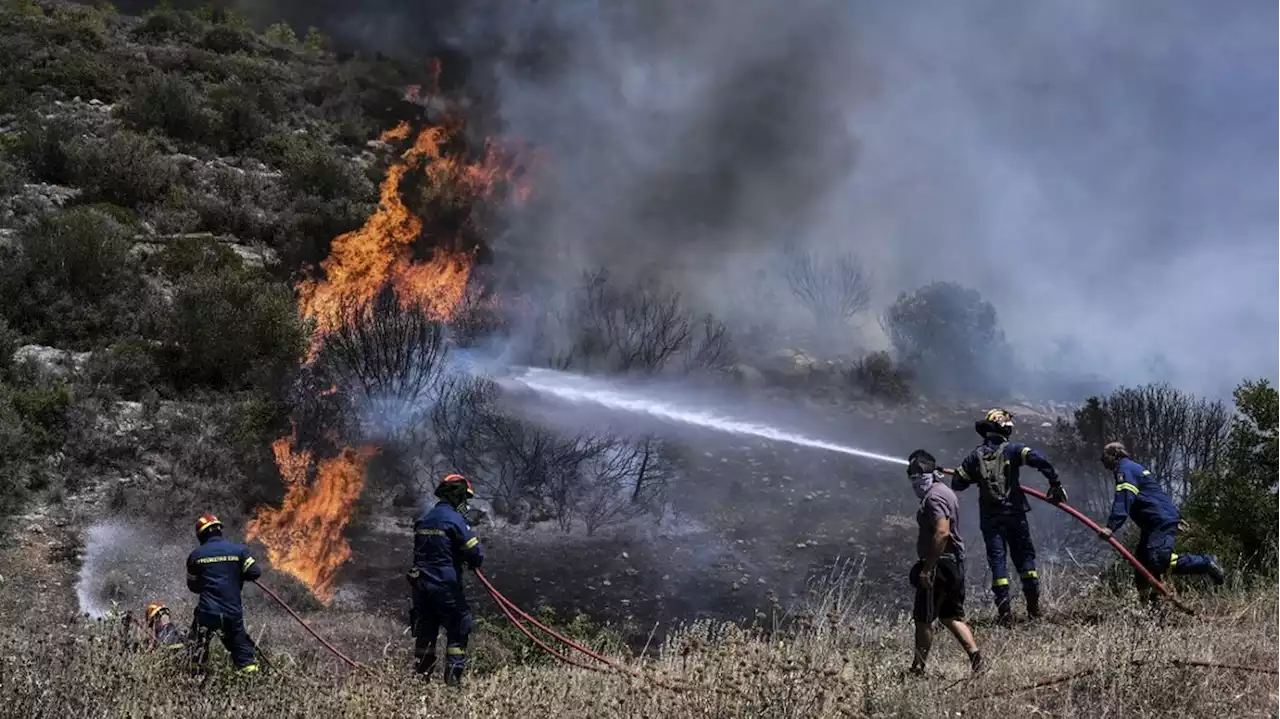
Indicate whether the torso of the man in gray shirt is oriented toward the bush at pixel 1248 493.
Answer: no

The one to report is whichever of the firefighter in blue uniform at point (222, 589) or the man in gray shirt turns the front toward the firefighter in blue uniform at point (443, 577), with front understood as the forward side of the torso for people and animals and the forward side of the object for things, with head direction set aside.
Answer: the man in gray shirt

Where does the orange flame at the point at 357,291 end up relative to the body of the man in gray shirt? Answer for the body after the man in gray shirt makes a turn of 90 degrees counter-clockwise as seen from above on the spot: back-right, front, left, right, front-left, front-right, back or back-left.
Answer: back-right

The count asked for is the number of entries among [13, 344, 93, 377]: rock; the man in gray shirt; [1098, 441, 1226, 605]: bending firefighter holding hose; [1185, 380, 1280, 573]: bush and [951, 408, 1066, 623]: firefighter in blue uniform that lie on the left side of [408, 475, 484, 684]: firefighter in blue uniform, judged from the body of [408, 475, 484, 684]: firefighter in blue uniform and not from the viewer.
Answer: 1

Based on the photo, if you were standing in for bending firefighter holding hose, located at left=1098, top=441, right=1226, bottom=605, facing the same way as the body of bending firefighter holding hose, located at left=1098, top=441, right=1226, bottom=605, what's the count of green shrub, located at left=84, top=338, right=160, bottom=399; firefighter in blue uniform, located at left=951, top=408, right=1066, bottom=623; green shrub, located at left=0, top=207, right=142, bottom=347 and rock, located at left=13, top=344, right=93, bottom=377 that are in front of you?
4

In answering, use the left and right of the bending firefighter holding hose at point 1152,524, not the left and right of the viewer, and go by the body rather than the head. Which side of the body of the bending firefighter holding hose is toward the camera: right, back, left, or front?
left

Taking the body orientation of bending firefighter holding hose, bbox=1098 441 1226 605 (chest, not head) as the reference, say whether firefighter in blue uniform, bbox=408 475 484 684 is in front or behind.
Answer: in front

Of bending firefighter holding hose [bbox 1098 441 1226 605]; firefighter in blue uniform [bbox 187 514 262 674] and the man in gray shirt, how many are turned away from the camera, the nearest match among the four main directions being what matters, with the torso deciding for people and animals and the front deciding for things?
1

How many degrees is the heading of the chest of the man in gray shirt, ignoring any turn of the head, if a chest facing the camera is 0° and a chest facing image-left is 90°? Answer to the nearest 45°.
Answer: approximately 90°

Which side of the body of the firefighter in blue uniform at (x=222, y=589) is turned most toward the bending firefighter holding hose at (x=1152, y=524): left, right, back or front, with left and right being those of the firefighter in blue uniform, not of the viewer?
right

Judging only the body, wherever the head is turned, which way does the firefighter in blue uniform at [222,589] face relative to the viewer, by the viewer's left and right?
facing away from the viewer

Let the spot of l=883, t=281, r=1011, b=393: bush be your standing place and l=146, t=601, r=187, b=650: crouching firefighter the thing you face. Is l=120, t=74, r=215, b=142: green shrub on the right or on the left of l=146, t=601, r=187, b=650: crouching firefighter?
right

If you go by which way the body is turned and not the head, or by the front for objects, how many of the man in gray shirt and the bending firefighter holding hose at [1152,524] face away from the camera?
0

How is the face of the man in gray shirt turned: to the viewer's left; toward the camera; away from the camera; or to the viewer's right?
to the viewer's left

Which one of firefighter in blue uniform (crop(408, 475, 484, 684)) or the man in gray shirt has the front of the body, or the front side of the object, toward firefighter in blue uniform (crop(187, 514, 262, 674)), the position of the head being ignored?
the man in gray shirt

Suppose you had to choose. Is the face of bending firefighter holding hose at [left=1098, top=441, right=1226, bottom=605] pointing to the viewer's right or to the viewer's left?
to the viewer's left
